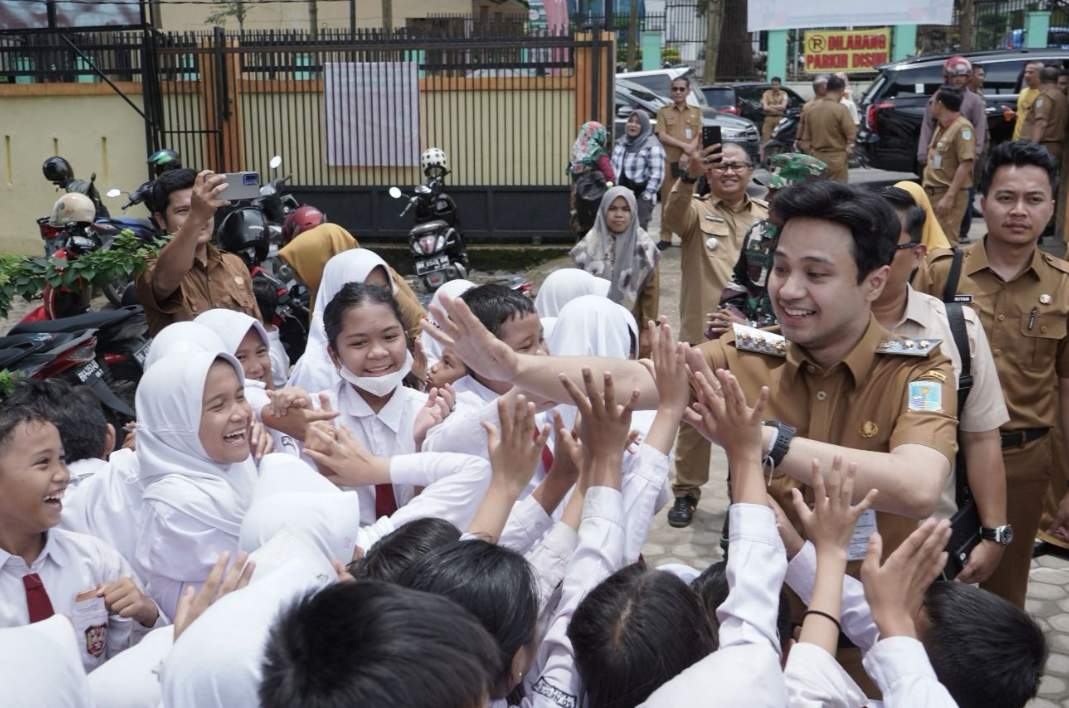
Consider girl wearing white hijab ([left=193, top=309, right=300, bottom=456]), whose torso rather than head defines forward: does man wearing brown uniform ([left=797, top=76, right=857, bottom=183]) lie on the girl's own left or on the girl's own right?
on the girl's own left

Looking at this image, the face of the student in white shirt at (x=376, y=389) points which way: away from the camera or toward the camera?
toward the camera

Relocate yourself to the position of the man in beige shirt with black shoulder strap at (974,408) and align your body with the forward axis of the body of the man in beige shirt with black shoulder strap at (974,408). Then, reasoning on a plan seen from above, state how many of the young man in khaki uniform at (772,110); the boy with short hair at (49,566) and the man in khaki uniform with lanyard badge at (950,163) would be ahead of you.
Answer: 1

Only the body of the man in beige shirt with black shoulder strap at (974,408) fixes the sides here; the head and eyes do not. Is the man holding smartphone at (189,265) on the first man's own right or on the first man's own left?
on the first man's own right

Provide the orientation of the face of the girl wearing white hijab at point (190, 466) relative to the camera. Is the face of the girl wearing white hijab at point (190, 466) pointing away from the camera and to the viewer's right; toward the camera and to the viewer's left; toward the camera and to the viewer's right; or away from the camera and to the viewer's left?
toward the camera and to the viewer's right

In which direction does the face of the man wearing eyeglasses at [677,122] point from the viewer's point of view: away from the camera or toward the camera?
toward the camera

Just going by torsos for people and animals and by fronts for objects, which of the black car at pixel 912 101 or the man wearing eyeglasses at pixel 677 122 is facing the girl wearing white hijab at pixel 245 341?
the man wearing eyeglasses

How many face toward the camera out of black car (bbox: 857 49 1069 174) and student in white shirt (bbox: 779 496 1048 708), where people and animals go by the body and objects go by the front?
0

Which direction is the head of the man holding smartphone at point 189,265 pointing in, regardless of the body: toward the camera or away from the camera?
toward the camera

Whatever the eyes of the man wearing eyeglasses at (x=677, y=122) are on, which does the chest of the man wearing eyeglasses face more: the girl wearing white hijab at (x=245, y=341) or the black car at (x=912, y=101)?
the girl wearing white hijab

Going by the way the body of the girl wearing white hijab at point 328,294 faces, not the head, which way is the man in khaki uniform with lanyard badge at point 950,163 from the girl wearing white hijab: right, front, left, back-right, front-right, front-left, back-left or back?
left

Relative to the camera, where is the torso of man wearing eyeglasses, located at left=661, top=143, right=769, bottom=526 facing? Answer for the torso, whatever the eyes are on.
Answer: toward the camera

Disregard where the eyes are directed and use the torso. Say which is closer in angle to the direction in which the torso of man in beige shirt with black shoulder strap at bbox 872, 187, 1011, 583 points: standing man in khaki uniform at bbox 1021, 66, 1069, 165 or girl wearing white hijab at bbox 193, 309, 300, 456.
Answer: the girl wearing white hijab

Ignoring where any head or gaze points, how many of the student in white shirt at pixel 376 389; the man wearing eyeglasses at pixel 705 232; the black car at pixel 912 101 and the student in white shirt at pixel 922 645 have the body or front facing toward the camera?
2

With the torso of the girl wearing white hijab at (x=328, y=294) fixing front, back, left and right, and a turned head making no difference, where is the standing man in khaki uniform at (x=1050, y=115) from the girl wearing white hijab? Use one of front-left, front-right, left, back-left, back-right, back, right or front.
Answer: left

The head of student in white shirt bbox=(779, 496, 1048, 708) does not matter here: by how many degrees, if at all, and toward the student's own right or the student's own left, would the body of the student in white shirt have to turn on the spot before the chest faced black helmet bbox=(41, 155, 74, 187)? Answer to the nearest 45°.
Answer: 0° — they already face it
